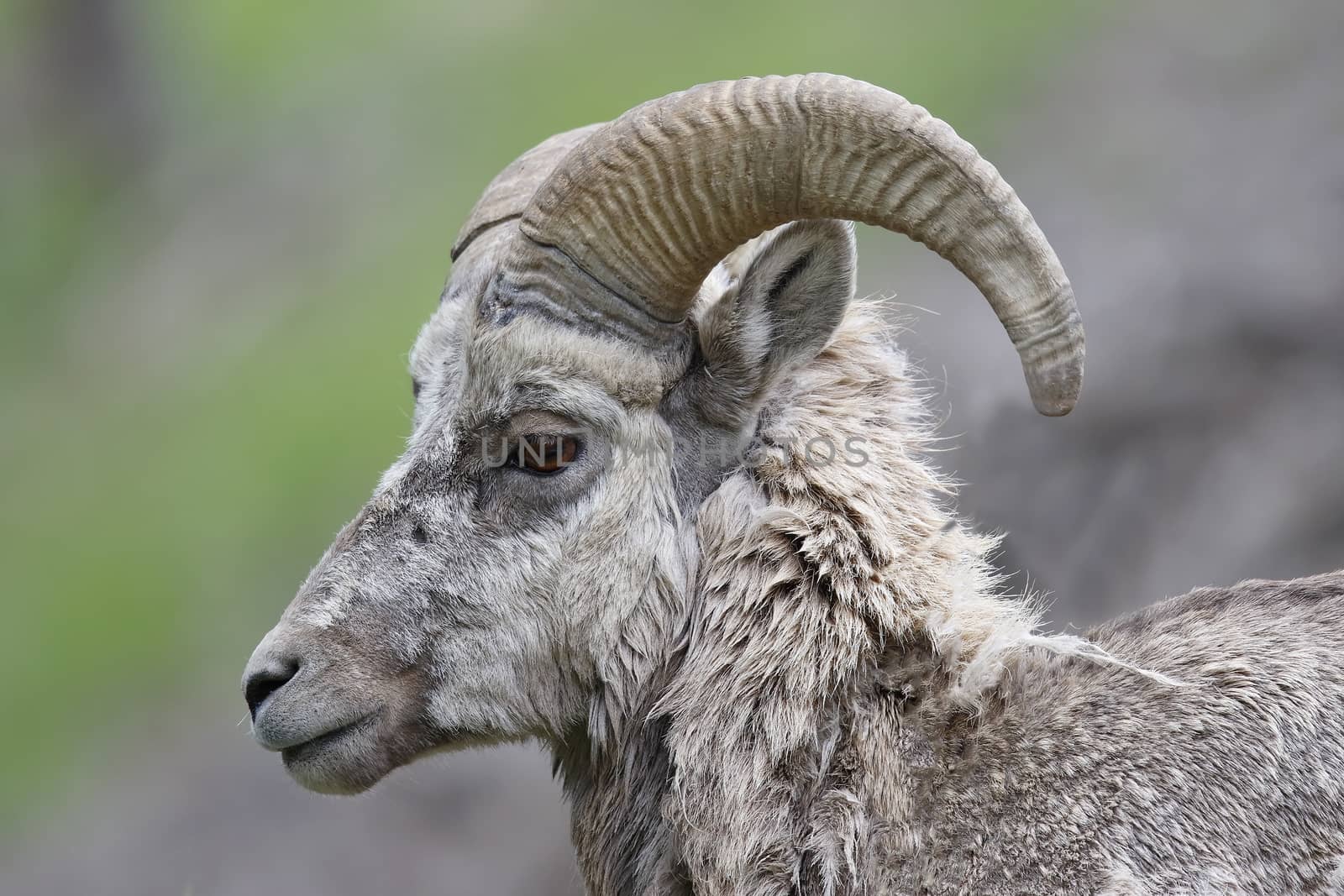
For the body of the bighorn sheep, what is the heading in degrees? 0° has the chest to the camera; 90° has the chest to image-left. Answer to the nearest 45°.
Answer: approximately 90°
